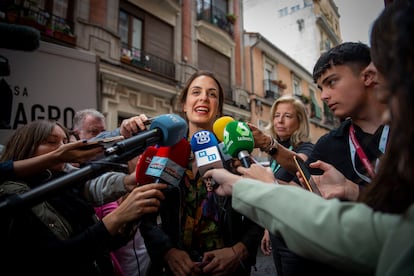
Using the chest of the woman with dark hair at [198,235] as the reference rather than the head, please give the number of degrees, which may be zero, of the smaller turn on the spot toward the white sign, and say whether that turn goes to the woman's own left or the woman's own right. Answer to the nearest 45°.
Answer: approximately 135° to the woman's own right

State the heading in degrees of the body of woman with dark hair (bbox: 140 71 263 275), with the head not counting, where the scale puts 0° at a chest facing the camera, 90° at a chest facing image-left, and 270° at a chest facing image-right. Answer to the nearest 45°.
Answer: approximately 0°

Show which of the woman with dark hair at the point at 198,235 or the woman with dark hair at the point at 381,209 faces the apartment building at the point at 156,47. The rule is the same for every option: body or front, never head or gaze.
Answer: the woman with dark hair at the point at 381,209

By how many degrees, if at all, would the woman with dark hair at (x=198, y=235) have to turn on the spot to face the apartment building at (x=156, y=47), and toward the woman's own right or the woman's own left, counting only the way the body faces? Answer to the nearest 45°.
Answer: approximately 180°

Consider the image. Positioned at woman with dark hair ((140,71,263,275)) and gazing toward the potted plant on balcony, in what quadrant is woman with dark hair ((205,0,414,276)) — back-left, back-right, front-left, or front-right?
back-right

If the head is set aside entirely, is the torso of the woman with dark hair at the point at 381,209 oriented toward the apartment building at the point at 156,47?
yes

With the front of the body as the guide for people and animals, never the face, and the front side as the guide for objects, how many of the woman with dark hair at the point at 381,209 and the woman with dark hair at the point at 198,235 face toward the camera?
1
